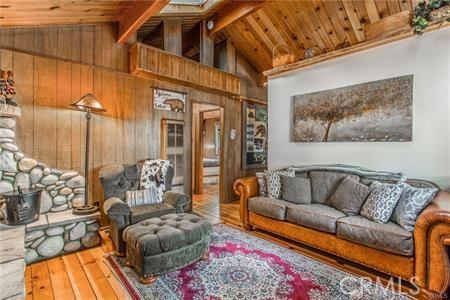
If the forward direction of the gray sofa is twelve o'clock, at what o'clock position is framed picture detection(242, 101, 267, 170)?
The framed picture is roughly at 3 o'clock from the gray sofa.

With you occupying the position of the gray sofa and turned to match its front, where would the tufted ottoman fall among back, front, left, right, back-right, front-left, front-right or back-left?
front

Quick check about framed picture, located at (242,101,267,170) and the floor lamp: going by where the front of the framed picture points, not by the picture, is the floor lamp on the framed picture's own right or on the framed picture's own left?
on the framed picture's own right

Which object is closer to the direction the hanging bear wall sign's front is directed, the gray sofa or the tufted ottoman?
the gray sofa

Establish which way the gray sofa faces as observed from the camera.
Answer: facing the viewer and to the left of the viewer

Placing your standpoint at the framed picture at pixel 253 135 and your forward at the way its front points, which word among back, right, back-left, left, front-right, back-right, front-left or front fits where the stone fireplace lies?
right

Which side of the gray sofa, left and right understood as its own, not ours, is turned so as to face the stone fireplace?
front

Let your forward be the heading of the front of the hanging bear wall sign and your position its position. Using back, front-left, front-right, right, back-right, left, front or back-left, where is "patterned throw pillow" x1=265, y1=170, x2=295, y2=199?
front

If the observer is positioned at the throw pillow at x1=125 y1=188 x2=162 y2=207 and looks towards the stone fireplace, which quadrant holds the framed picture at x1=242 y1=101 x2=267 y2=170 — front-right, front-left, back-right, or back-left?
back-right

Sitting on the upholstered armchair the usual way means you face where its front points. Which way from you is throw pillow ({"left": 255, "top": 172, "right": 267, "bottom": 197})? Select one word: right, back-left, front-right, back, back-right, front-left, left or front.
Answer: front-left

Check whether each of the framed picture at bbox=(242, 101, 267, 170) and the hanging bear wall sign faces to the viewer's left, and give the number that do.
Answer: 0
